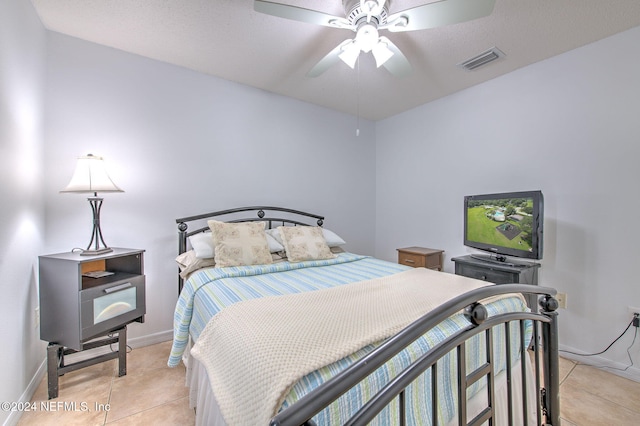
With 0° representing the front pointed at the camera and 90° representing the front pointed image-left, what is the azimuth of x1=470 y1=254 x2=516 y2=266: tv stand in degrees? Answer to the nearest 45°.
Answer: approximately 45°

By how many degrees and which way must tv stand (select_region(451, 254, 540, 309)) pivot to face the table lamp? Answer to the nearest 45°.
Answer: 0° — it already faces it

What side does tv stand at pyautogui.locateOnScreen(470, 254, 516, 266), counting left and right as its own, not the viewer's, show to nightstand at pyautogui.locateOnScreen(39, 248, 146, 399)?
front

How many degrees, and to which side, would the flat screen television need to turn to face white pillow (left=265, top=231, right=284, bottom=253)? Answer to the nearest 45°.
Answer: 0° — it already faces it

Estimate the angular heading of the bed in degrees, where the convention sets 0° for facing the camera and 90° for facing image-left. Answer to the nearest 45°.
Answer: approximately 315°

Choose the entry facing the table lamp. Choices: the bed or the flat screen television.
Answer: the flat screen television

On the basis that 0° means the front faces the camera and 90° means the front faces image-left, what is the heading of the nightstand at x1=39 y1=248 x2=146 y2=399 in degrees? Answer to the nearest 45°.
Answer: approximately 315°

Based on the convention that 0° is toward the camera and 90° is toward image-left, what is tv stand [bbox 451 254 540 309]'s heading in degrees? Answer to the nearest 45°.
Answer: approximately 45°
